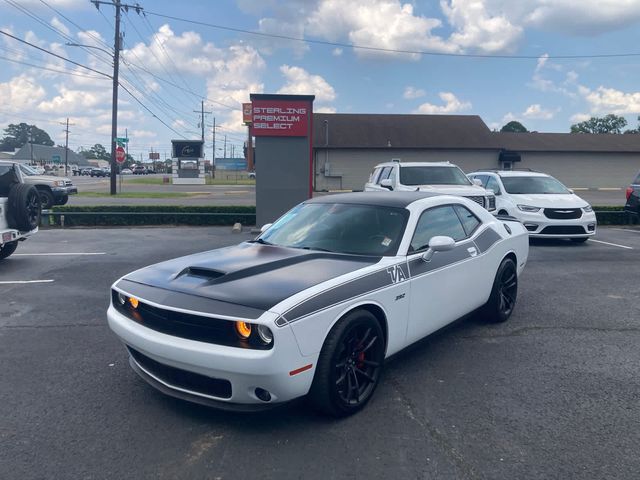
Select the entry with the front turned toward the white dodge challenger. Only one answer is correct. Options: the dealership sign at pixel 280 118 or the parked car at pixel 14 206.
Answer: the dealership sign

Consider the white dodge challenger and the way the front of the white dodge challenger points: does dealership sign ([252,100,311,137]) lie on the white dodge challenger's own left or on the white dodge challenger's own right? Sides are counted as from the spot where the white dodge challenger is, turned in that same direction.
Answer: on the white dodge challenger's own right

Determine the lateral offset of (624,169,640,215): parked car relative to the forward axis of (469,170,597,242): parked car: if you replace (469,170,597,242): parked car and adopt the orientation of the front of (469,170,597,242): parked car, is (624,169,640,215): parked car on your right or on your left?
on your left

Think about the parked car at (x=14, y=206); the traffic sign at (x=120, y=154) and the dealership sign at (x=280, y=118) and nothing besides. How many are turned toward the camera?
2

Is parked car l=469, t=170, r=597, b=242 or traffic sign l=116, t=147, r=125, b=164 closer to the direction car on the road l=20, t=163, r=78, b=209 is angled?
the parked car

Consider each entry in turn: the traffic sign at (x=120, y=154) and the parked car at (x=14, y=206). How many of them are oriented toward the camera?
1

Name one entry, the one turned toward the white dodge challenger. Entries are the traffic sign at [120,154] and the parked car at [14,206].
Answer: the traffic sign

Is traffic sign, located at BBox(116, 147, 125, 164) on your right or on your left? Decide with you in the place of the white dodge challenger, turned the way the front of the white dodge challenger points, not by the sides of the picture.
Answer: on your right

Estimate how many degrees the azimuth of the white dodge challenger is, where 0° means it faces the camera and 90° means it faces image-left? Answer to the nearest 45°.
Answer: approximately 45°

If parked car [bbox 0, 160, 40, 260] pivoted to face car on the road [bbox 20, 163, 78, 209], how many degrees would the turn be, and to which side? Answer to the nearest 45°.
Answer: approximately 45° to its right

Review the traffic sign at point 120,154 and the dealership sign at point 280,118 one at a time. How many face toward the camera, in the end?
2

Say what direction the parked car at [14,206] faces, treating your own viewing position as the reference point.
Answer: facing away from the viewer and to the left of the viewer

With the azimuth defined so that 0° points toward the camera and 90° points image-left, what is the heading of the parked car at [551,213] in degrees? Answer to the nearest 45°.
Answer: approximately 315°
